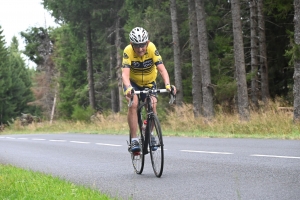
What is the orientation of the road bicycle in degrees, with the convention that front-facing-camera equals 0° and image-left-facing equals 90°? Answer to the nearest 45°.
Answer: approximately 0°
